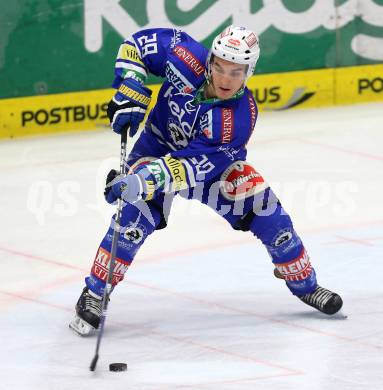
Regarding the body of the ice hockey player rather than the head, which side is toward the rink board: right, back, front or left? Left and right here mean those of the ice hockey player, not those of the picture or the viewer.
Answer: back

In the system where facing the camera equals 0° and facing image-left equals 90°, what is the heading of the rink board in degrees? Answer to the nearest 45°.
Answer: approximately 0°

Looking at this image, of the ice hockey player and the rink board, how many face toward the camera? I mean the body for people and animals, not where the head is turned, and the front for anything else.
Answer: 2

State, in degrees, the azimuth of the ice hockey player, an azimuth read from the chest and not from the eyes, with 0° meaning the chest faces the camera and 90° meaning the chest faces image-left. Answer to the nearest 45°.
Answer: approximately 0°
